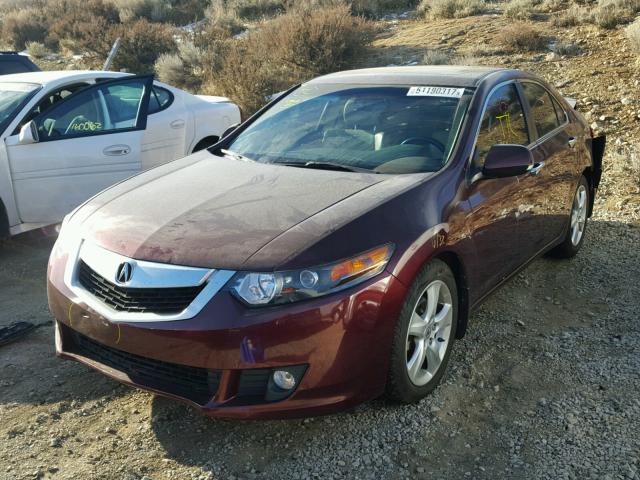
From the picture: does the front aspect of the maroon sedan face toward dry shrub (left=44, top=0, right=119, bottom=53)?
no

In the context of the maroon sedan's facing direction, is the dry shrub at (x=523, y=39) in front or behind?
behind

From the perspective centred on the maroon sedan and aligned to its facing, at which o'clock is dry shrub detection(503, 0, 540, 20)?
The dry shrub is roughly at 5 o'clock from the maroon sedan.

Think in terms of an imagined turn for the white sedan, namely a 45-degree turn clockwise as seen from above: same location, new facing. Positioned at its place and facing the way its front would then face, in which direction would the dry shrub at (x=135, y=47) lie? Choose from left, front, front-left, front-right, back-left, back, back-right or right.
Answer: right

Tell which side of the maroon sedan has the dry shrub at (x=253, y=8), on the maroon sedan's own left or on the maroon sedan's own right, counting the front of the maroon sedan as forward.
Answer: on the maroon sedan's own right

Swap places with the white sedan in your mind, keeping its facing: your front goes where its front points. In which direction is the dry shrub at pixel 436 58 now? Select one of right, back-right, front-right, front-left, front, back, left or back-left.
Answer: back

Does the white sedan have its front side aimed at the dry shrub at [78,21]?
no

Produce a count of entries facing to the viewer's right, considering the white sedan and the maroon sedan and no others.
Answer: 0

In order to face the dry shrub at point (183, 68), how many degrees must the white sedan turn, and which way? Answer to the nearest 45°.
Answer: approximately 135° to its right

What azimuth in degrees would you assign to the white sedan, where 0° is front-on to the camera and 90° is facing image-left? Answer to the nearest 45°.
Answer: approximately 45°

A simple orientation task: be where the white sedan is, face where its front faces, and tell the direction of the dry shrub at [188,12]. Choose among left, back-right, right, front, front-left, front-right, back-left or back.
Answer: back-right

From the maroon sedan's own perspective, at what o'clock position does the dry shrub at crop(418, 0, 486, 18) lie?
The dry shrub is roughly at 5 o'clock from the maroon sedan.

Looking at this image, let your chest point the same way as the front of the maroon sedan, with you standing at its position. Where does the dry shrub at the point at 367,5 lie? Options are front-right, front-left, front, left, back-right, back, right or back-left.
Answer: back-right

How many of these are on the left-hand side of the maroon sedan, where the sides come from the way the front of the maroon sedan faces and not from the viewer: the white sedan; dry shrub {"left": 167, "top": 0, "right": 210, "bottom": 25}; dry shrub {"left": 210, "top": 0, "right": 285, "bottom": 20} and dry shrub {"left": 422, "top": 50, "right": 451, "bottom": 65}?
0

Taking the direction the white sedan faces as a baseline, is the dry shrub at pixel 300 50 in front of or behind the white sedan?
behind

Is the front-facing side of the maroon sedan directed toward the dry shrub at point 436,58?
no

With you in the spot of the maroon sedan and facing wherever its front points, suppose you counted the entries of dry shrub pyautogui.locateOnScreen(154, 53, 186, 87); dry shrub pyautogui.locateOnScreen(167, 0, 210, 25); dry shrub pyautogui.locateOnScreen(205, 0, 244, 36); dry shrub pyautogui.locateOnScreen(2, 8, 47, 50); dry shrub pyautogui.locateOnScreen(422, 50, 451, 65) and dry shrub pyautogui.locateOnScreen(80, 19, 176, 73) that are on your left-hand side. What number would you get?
0
